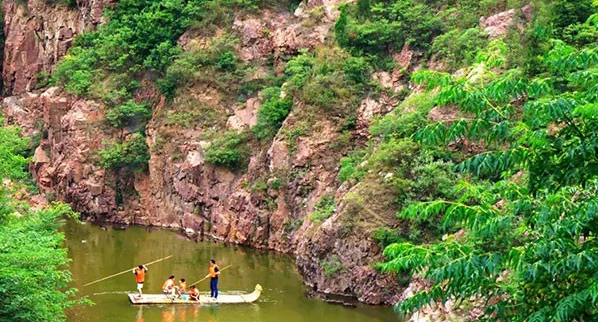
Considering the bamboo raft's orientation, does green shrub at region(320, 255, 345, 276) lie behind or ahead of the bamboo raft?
ahead

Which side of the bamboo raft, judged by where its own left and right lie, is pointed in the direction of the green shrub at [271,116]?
left

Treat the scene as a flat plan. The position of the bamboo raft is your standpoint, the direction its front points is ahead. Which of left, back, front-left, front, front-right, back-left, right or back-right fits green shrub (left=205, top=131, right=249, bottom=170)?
left

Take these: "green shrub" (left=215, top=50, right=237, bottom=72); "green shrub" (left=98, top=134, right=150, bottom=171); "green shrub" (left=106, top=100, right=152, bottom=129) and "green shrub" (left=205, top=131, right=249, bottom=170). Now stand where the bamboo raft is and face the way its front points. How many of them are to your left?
4

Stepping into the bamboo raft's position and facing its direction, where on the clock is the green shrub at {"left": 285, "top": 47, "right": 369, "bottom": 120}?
The green shrub is roughly at 10 o'clock from the bamboo raft.

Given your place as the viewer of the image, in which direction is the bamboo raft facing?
facing to the right of the viewer

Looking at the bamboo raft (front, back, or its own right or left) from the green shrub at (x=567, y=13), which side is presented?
front

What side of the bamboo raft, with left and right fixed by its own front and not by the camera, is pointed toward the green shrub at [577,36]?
front

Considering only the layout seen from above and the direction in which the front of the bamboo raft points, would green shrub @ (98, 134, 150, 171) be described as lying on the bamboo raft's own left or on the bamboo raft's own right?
on the bamboo raft's own left

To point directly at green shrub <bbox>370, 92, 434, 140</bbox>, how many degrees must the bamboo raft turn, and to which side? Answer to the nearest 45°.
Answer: approximately 45° to its left
